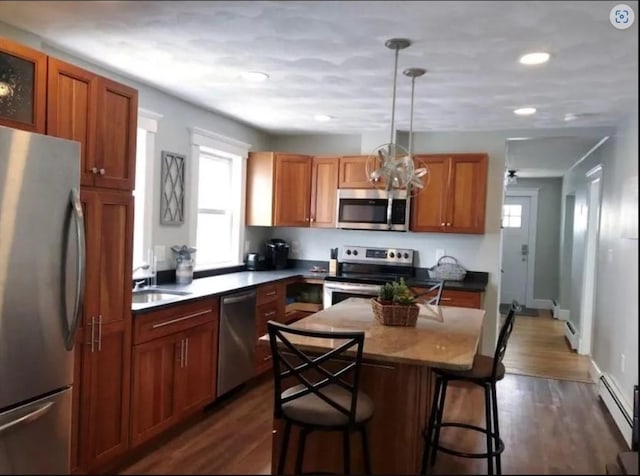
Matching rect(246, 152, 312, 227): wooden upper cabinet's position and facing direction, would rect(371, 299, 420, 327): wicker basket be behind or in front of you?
in front

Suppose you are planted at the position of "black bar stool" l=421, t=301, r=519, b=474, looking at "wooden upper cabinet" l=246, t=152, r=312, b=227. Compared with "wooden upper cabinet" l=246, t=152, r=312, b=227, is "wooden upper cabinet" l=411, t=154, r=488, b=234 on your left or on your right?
right

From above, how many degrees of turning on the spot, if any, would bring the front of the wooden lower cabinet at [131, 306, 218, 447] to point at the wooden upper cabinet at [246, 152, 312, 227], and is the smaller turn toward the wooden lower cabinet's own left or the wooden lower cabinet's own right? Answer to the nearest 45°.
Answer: approximately 90° to the wooden lower cabinet's own left

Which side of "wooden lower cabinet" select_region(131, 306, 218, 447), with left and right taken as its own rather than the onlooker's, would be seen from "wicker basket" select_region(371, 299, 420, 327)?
front

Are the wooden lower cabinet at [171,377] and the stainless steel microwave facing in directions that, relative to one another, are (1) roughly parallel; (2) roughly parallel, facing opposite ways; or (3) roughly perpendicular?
roughly perpendicular

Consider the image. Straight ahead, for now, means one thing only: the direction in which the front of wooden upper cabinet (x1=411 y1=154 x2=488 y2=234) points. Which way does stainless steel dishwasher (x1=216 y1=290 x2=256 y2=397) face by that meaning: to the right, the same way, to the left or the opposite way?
to the left

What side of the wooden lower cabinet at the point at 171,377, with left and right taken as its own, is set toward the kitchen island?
front

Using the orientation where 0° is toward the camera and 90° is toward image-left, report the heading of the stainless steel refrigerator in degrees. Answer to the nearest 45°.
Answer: approximately 315°

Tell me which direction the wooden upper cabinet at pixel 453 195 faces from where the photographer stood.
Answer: facing the viewer

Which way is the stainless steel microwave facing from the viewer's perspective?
toward the camera

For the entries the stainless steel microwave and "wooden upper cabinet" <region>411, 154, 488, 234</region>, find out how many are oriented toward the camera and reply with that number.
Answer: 2

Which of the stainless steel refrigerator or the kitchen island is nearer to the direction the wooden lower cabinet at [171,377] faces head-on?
the kitchen island

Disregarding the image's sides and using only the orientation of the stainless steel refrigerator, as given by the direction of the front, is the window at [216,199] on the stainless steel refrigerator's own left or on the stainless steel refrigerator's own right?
on the stainless steel refrigerator's own left

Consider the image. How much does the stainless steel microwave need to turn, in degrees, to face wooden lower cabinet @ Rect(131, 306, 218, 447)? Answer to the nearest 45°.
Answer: approximately 45° to its right

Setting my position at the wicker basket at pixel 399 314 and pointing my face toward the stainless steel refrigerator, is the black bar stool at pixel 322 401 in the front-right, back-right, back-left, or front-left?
front-left

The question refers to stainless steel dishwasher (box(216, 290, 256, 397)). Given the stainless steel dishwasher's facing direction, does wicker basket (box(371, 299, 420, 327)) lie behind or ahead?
ahead

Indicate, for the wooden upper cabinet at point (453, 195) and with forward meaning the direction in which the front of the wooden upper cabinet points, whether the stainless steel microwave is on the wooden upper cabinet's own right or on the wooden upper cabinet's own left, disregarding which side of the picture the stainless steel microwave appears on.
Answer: on the wooden upper cabinet's own right

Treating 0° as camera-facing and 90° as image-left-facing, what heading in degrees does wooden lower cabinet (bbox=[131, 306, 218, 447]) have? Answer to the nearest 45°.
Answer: approximately 315°

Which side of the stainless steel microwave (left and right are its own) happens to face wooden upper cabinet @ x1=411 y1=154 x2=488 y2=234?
left

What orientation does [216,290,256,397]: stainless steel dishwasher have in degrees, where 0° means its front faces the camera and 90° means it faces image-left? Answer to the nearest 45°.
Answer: approximately 315°

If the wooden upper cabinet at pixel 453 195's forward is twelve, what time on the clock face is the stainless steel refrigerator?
The stainless steel refrigerator is roughly at 1 o'clock from the wooden upper cabinet.

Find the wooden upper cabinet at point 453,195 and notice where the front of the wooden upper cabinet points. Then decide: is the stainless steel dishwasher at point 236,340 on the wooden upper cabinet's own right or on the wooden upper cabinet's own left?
on the wooden upper cabinet's own right
